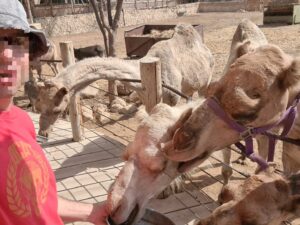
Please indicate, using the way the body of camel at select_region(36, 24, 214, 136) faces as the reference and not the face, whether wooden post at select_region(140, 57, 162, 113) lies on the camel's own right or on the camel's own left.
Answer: on the camel's own left

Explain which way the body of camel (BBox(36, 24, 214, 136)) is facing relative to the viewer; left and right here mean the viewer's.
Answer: facing to the left of the viewer
